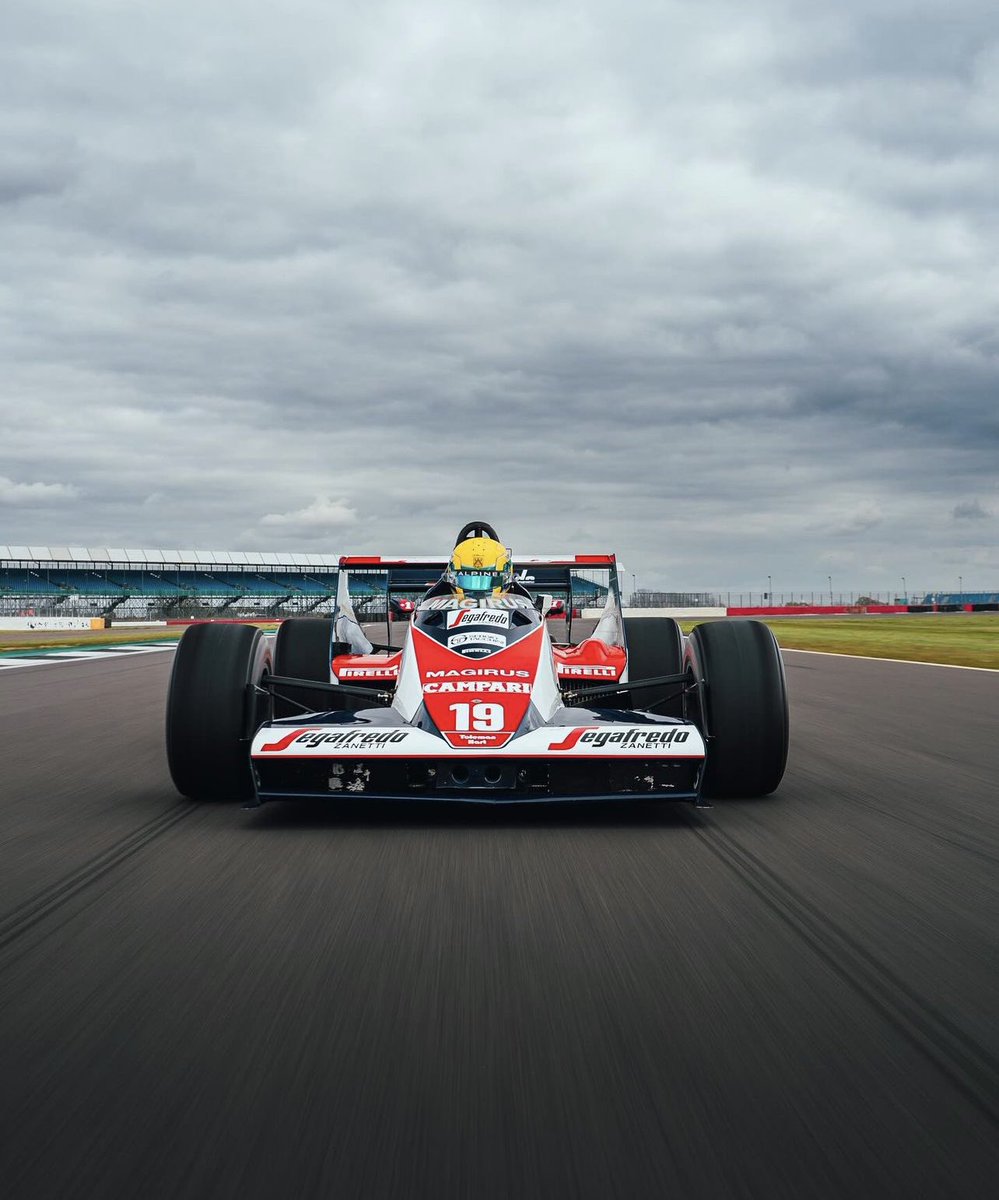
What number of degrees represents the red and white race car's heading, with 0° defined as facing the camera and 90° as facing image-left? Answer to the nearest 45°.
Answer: approximately 0°
